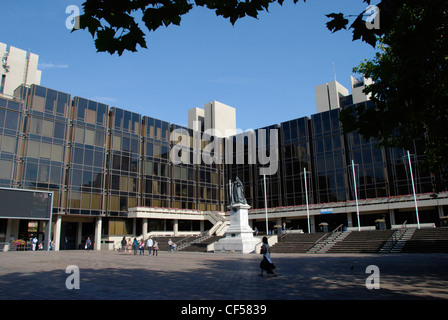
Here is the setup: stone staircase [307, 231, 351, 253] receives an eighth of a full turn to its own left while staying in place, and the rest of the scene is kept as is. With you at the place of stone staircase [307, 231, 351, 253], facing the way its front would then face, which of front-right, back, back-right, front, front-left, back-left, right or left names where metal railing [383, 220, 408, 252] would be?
left

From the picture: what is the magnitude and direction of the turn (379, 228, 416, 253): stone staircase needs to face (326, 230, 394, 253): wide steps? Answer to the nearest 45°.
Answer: approximately 45° to its right

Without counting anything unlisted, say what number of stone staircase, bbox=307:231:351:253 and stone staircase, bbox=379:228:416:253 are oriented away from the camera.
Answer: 0

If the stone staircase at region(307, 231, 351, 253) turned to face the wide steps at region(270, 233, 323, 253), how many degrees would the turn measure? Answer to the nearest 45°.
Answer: approximately 45° to its right

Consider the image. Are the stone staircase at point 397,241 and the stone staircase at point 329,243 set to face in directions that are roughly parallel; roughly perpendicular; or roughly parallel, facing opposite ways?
roughly parallel

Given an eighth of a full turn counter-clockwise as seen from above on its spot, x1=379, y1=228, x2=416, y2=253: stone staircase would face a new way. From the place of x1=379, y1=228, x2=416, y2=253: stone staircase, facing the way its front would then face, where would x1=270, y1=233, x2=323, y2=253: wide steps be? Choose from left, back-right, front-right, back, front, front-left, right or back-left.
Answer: right

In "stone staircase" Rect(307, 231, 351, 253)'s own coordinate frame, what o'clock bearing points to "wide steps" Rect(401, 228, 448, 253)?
The wide steps is roughly at 8 o'clock from the stone staircase.

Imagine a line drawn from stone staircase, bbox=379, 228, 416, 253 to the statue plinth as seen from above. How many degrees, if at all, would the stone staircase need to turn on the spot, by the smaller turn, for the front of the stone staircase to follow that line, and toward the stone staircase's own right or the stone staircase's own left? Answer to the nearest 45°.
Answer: approximately 45° to the stone staircase's own right

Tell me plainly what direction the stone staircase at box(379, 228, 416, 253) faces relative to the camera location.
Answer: facing the viewer and to the left of the viewer
